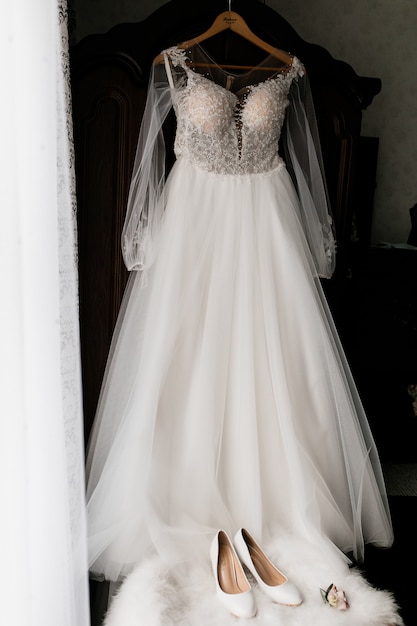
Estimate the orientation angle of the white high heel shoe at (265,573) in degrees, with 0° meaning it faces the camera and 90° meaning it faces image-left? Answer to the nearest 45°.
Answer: approximately 315°

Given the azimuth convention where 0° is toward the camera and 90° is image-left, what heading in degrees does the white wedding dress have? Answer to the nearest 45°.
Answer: approximately 0°
